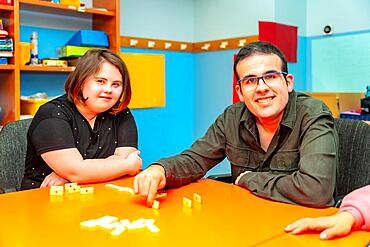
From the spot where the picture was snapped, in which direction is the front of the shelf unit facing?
facing the viewer and to the right of the viewer

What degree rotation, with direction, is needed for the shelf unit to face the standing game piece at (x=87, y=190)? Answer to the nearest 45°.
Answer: approximately 45° to its right

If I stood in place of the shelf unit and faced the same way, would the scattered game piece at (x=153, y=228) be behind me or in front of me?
in front

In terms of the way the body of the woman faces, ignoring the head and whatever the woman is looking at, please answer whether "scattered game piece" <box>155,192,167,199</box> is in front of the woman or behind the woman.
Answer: in front

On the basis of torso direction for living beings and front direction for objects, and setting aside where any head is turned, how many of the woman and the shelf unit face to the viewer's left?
0

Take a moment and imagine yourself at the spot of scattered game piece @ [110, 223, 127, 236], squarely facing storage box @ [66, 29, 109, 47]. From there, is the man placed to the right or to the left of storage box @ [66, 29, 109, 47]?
right
